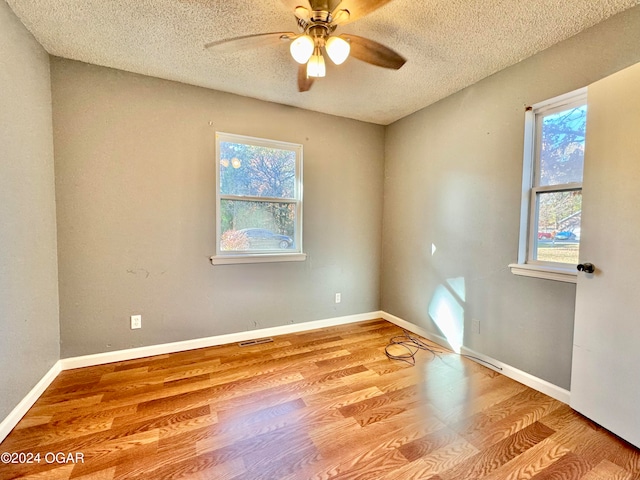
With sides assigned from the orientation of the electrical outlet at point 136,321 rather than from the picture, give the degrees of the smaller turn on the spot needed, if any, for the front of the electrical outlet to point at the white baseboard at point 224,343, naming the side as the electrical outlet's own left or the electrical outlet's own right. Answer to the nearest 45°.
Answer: approximately 45° to the electrical outlet's own left

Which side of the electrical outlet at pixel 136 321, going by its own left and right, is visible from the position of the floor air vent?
left

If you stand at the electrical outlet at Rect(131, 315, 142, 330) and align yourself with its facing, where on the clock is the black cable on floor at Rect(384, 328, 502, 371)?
The black cable on floor is roughly at 10 o'clock from the electrical outlet.

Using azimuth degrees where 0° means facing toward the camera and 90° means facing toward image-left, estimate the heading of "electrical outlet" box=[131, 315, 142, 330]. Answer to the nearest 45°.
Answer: approximately 0°
